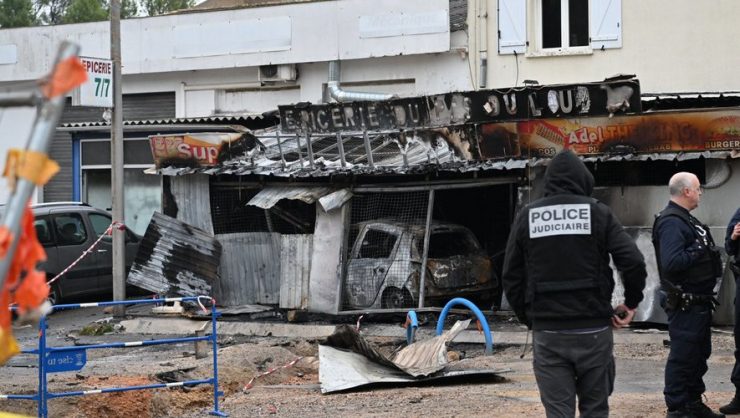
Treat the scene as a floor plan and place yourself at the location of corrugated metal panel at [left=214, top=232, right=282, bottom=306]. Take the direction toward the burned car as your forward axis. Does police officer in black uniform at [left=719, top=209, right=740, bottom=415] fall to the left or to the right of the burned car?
right

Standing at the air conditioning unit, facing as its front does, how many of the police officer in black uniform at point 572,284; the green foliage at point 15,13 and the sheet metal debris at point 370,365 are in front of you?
2

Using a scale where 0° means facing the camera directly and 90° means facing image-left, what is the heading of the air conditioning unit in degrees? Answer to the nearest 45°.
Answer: approximately 0°

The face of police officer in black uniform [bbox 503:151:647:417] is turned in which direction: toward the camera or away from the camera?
away from the camera

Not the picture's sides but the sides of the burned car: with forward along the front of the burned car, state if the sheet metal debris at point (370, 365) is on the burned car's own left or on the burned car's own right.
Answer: on the burned car's own left
